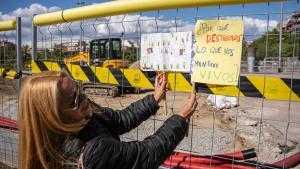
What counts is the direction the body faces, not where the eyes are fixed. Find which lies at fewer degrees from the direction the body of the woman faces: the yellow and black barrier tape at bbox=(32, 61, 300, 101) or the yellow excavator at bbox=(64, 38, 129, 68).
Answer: the yellow and black barrier tape

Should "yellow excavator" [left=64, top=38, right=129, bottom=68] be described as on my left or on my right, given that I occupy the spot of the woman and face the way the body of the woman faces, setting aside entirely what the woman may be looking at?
on my left

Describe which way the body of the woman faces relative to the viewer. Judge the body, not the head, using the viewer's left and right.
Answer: facing to the right of the viewer

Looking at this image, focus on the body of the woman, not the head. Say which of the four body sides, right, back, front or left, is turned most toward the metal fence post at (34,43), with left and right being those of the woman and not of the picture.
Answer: left

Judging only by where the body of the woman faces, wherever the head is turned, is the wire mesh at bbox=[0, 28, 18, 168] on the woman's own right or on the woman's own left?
on the woman's own left

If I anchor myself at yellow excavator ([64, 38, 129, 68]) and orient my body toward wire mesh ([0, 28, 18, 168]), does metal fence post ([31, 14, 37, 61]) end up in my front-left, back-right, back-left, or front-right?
front-left

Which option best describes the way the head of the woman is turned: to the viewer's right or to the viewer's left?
to the viewer's right

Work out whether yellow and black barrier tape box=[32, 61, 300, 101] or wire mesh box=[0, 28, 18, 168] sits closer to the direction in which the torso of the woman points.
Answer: the yellow and black barrier tape

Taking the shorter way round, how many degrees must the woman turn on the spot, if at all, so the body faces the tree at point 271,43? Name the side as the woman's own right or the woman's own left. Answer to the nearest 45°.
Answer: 0° — they already face it
